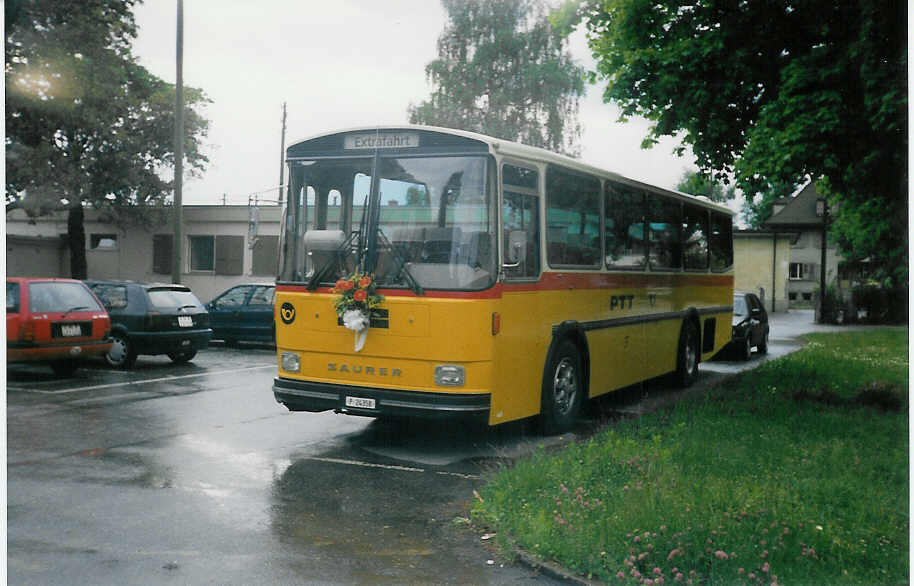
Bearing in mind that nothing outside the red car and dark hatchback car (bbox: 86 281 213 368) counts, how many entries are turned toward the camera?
0

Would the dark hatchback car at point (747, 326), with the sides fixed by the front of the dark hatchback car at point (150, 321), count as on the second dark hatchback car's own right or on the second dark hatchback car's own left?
on the second dark hatchback car's own right

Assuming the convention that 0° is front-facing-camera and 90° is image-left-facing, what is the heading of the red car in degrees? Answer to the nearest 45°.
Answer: approximately 135°

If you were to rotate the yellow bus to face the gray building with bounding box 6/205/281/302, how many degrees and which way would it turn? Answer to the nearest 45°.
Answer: approximately 90° to its right

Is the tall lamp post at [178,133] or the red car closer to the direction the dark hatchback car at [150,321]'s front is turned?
the tall lamp post

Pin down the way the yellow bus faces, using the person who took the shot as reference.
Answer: facing the viewer and to the left of the viewer

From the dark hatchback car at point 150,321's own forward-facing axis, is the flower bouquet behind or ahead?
behind

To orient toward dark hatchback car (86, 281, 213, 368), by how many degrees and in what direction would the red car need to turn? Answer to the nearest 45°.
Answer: approximately 90° to its right

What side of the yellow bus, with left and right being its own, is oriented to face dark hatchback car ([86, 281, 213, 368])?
right
